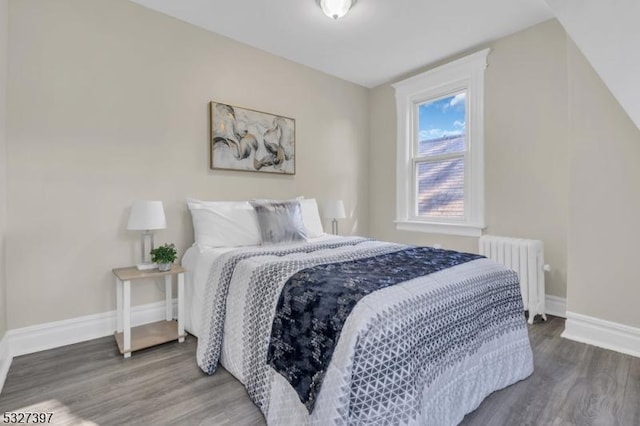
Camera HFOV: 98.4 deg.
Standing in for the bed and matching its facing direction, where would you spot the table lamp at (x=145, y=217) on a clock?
The table lamp is roughly at 5 o'clock from the bed.

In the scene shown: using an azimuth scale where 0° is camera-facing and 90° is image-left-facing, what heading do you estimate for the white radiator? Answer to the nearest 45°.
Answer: approximately 45°

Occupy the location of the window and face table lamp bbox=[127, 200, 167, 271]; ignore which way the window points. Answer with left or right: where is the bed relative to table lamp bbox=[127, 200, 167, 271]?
left

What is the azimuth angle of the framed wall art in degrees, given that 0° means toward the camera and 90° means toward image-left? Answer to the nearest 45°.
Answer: approximately 315°

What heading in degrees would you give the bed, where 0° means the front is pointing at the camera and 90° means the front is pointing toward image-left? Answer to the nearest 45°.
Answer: approximately 315°

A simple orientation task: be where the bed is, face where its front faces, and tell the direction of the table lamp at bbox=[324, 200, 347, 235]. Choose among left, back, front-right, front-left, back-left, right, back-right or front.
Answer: back-left

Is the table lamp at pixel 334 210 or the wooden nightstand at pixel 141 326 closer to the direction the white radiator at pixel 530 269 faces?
the wooden nightstand
